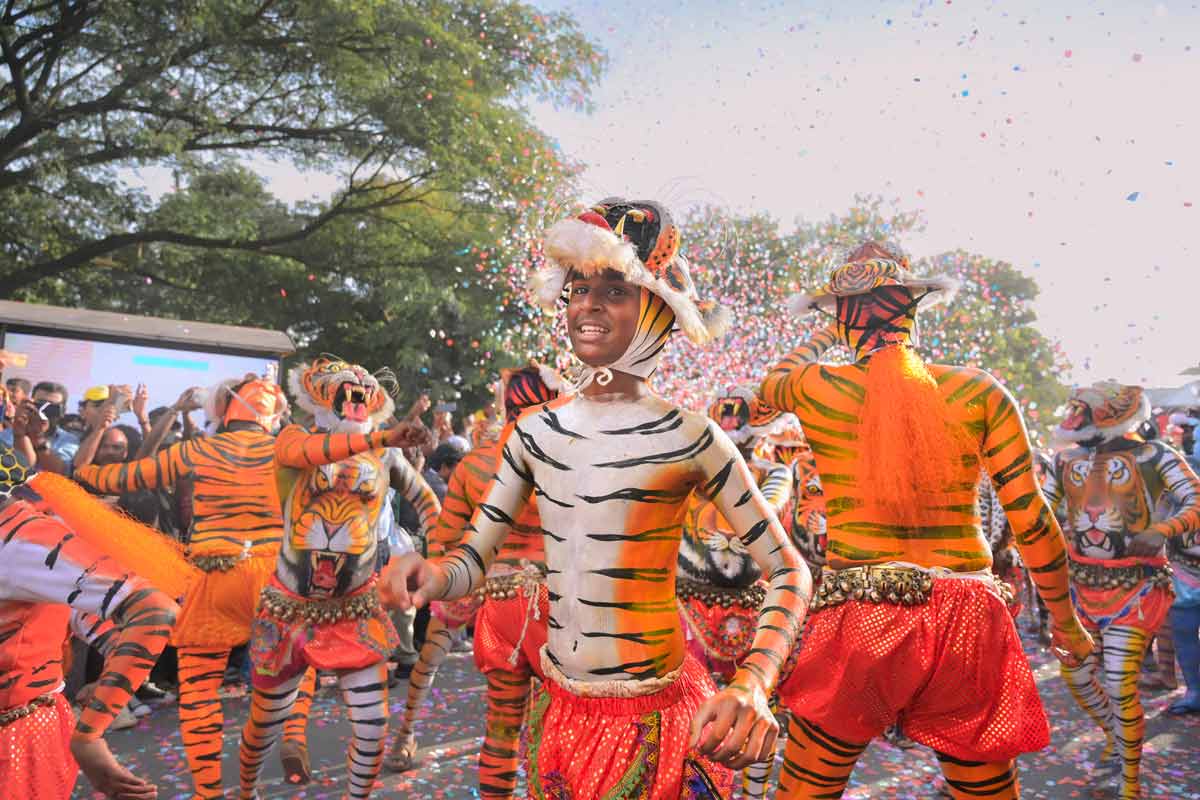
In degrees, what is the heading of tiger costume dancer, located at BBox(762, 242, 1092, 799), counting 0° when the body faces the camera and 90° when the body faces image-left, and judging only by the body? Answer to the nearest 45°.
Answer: approximately 180°

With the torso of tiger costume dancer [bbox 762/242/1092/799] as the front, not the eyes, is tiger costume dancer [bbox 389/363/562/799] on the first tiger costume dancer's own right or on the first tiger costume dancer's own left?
on the first tiger costume dancer's own left

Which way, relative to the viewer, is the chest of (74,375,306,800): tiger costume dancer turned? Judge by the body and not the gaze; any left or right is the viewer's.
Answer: facing away from the viewer

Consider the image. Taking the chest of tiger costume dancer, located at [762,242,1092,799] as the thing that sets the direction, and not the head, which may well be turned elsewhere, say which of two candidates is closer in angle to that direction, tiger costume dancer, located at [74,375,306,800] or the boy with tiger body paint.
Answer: the tiger costume dancer

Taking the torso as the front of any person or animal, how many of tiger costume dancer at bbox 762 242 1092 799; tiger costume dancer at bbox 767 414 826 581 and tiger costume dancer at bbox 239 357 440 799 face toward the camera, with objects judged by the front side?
2

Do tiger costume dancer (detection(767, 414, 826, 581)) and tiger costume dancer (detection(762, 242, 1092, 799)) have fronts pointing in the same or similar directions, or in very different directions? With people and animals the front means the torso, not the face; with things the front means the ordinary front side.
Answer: very different directions

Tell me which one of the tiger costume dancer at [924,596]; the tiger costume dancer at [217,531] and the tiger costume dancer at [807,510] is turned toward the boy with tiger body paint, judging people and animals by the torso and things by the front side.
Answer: the tiger costume dancer at [807,510]

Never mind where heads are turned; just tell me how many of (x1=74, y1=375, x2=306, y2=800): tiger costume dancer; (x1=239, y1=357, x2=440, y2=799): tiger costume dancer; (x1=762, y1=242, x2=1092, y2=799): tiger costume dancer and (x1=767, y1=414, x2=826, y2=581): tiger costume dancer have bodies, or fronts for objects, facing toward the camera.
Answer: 2

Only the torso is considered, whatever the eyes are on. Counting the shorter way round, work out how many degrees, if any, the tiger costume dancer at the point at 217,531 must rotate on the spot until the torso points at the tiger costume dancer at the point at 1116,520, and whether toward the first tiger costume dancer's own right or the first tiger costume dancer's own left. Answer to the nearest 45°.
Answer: approximately 90° to the first tiger costume dancer's own right

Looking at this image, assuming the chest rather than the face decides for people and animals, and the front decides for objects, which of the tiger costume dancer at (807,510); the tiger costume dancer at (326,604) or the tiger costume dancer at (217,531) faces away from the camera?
the tiger costume dancer at (217,531)

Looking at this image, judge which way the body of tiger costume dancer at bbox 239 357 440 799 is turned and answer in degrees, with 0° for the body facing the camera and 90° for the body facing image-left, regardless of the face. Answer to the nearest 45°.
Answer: approximately 0°

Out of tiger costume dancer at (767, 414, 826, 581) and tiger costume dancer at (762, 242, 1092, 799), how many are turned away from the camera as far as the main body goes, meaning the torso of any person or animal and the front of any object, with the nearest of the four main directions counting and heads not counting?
1

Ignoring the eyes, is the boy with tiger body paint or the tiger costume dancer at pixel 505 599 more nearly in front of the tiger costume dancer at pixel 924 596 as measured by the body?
the tiger costume dancer

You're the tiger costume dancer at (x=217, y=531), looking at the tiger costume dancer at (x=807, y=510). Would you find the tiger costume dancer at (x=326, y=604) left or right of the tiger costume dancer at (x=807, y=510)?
right

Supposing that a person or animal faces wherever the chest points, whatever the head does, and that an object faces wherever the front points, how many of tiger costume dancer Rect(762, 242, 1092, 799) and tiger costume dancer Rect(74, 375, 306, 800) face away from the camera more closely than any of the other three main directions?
2
